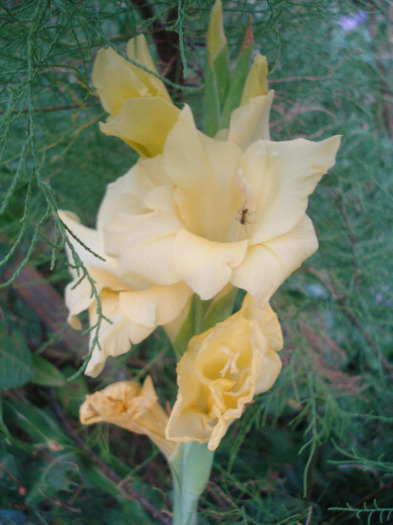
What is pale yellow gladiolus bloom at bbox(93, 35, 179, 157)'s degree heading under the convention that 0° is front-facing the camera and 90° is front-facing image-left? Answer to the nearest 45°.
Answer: approximately 45°

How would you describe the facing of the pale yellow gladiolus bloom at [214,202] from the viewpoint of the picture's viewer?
facing the viewer

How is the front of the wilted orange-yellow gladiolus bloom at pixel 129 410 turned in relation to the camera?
facing the viewer and to the left of the viewer

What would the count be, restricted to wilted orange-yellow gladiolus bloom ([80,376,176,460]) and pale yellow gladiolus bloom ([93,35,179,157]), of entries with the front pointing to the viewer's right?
0

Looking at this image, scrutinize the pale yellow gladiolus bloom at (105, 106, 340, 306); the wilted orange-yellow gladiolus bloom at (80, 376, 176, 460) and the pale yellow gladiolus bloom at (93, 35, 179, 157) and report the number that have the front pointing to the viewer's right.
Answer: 0
